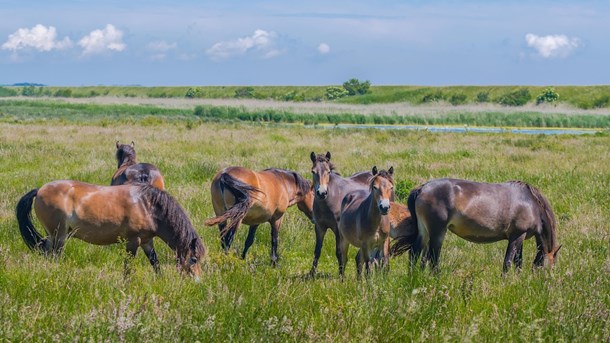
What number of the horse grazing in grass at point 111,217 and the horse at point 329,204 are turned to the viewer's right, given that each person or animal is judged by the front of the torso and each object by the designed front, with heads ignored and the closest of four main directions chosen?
1

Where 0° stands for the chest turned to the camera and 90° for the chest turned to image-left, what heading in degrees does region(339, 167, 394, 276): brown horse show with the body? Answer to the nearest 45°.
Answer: approximately 315°

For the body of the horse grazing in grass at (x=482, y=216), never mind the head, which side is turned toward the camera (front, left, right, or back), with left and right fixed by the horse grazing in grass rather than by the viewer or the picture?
right

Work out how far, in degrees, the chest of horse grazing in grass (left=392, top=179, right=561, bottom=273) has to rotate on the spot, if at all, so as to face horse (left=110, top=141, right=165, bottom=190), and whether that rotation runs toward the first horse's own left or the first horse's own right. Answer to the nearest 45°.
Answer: approximately 180°

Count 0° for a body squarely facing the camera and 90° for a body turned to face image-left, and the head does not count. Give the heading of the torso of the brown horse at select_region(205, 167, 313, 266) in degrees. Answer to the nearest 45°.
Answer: approximately 225°

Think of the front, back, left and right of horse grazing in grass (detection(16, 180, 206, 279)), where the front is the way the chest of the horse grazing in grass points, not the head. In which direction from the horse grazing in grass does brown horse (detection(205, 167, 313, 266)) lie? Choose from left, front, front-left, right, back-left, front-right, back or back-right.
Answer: front-left

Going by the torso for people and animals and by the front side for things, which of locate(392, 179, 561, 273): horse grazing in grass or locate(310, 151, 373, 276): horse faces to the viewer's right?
the horse grazing in grass

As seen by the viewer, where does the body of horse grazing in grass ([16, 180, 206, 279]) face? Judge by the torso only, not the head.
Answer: to the viewer's right

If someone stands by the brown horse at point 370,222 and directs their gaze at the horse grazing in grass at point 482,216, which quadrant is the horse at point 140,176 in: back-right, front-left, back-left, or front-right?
back-left

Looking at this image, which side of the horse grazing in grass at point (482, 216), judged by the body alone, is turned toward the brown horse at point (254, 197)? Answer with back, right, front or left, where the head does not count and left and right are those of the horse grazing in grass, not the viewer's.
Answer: back

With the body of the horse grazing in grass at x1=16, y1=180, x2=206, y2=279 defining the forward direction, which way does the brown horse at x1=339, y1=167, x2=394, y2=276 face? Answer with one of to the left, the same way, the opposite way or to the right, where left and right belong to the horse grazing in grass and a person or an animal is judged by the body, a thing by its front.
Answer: to the right

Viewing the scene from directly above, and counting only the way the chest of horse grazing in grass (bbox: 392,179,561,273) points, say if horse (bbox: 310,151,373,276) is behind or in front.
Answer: behind

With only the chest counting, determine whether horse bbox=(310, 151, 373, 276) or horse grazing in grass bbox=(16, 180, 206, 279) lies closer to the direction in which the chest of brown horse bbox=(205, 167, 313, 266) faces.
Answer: the horse
